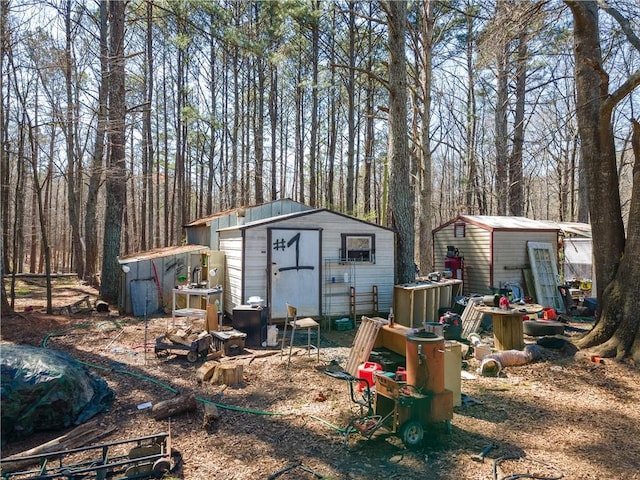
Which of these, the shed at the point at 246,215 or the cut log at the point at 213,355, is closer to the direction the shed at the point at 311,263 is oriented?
the cut log

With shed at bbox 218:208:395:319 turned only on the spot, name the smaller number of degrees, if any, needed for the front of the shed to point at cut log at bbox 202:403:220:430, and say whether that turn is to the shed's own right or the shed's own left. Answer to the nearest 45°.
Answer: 0° — it already faces it

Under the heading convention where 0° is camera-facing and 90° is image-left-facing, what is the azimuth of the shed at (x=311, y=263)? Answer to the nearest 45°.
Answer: approximately 0°
